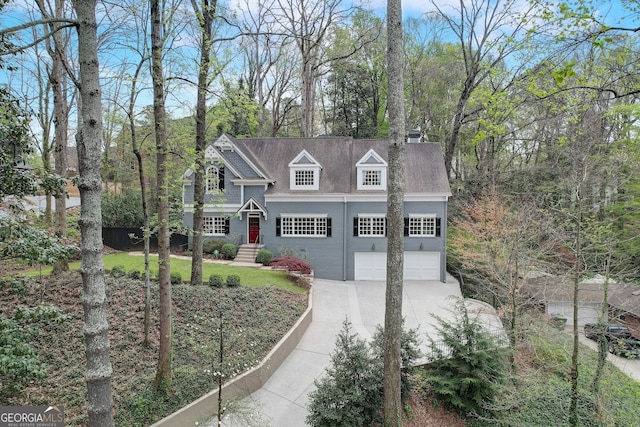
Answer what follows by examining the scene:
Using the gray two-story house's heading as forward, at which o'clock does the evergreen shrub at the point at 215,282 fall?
The evergreen shrub is roughly at 1 o'clock from the gray two-story house.

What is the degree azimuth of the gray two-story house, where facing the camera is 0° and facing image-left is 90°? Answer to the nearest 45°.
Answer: approximately 0°

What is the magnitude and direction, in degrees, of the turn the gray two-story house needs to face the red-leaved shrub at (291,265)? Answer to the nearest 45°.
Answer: approximately 45° to its right

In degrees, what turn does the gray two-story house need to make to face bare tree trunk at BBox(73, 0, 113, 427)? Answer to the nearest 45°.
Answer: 0° — it already faces it

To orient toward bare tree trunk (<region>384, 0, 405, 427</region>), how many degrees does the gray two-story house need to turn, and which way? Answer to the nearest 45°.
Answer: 0° — it already faces it

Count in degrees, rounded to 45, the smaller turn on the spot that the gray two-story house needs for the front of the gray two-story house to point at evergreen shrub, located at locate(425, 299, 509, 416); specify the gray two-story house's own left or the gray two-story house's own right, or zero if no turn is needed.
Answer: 0° — it already faces it

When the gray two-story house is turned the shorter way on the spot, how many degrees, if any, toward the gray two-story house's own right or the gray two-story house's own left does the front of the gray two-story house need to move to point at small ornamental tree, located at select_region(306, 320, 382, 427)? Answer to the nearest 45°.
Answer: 0° — it already faces it

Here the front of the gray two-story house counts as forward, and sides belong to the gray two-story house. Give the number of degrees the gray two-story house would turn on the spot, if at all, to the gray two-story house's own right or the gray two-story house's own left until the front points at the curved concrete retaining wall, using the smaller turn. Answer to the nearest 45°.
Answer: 0° — it already faces it
